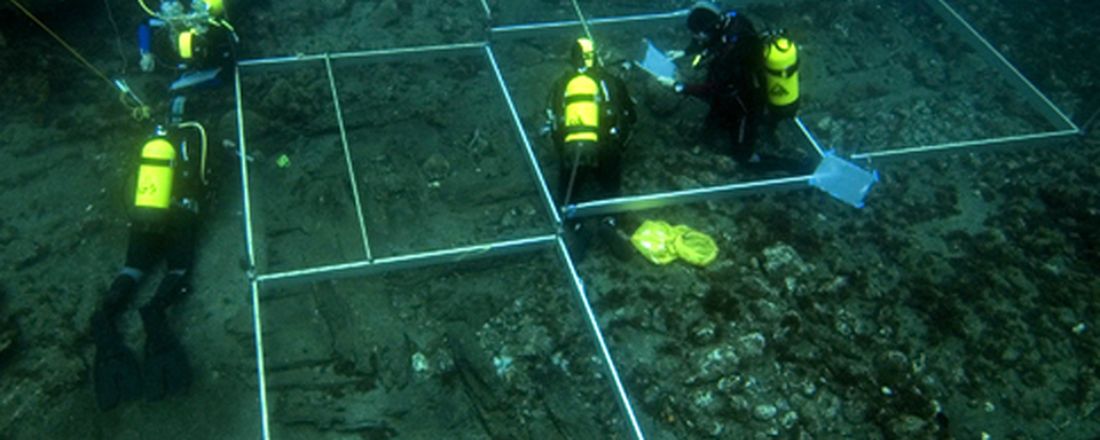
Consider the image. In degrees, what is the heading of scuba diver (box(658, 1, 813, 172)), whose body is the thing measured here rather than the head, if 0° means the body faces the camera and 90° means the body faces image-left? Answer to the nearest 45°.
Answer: approximately 90°

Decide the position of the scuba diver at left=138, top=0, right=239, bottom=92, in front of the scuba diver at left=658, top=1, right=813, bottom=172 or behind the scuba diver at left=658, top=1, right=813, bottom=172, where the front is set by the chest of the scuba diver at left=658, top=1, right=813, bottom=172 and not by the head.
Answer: in front

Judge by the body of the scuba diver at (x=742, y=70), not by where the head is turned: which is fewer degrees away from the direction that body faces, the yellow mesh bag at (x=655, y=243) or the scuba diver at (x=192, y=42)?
the scuba diver

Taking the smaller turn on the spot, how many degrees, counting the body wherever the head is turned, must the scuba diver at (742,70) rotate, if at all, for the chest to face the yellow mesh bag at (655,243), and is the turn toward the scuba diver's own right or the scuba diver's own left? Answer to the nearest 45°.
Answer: approximately 90° to the scuba diver's own left

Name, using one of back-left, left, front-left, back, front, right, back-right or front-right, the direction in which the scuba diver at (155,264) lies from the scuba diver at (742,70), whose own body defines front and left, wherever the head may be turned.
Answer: front-left

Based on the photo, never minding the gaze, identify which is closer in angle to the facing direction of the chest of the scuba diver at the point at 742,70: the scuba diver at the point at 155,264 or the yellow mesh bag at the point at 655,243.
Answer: the scuba diver

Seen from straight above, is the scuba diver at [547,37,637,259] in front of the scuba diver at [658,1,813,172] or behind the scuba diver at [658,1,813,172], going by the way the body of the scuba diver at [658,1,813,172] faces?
in front

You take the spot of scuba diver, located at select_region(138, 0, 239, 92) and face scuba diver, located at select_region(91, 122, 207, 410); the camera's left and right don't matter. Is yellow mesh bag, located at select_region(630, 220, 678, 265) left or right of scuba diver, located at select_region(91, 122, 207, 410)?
left
